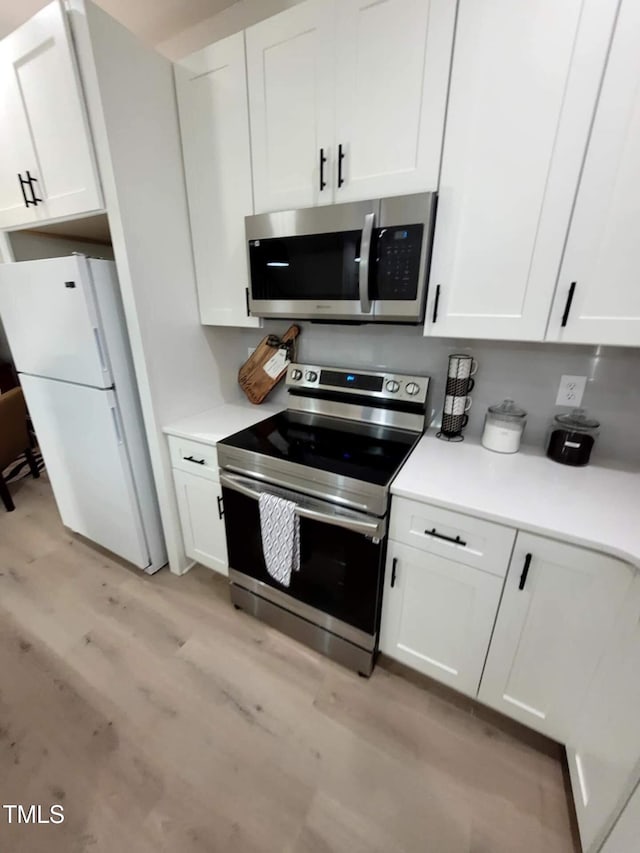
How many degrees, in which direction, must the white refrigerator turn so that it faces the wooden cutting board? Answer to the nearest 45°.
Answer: approximately 135° to its left

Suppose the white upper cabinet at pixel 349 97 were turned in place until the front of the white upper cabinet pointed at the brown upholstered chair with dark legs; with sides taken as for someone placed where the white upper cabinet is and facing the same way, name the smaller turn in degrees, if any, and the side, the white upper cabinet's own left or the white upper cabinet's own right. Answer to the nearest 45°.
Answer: approximately 45° to the white upper cabinet's own right

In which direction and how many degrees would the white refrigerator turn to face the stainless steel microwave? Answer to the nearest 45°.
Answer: approximately 90° to its left

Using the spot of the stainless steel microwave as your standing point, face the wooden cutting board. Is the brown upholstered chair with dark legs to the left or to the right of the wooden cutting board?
left

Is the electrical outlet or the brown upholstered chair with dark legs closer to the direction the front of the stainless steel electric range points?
the brown upholstered chair with dark legs

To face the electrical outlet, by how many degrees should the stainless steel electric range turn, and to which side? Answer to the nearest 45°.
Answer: approximately 135° to its left

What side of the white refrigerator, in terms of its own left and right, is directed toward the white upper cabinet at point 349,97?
left
